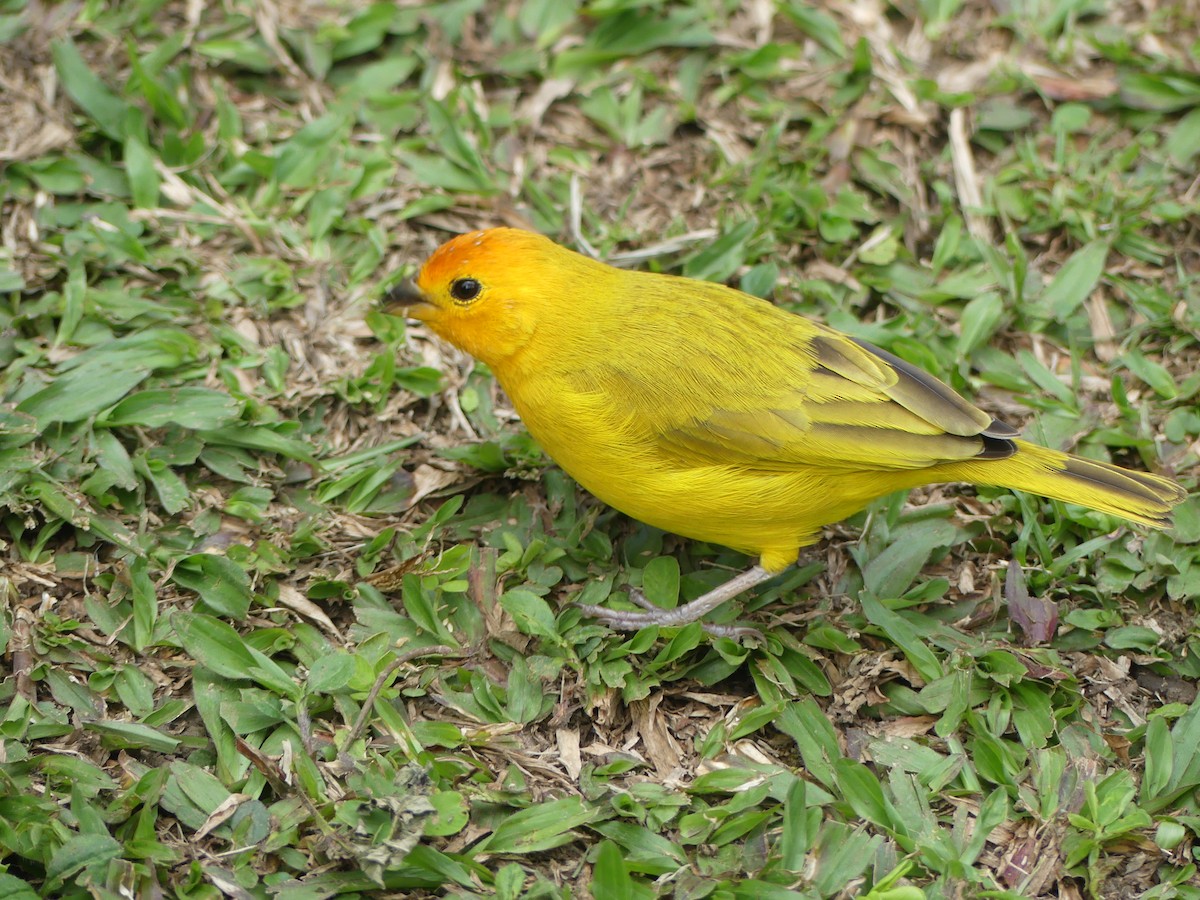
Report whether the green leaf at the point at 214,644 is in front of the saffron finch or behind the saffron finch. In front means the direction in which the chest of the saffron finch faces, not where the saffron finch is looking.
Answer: in front

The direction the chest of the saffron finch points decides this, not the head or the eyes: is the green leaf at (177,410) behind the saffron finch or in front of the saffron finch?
in front

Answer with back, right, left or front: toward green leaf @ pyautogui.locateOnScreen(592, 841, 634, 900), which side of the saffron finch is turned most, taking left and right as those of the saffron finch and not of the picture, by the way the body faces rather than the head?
left

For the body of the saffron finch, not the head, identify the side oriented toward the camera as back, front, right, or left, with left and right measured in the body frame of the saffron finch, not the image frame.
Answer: left

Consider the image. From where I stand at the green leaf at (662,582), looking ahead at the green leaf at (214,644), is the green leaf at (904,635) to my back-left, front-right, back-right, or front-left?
back-left

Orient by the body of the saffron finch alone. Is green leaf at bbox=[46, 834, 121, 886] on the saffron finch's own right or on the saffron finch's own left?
on the saffron finch's own left

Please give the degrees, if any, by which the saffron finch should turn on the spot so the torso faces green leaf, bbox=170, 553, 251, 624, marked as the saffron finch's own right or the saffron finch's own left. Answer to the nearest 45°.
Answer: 0° — it already faces it

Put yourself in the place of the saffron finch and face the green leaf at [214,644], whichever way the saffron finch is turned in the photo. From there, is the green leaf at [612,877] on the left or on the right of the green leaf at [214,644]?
left
